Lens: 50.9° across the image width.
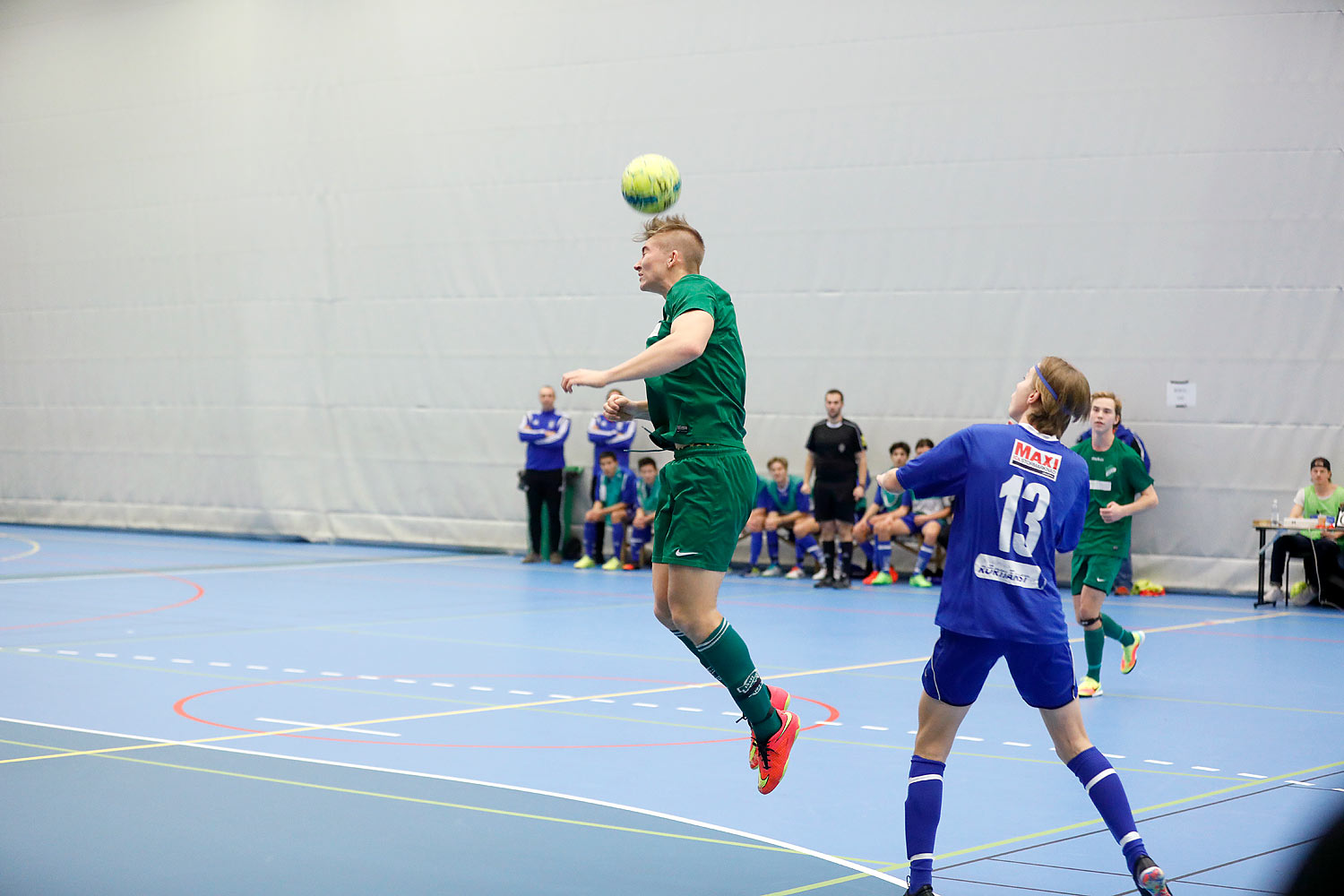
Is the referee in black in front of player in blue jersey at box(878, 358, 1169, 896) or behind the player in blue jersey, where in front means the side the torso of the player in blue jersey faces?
in front

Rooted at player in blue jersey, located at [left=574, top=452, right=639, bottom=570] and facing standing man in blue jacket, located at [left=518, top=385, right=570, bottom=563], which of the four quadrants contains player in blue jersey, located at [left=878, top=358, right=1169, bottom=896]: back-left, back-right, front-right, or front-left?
back-left

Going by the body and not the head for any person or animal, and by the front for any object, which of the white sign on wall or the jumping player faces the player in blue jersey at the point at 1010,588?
the white sign on wall

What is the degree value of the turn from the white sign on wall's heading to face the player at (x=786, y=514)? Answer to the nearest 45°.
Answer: approximately 90° to its right

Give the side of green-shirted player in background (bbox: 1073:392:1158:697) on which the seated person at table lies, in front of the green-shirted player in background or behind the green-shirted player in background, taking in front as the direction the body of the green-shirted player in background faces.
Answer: behind

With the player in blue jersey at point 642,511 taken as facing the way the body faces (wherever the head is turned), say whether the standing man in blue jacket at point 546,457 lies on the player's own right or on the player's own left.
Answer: on the player's own right

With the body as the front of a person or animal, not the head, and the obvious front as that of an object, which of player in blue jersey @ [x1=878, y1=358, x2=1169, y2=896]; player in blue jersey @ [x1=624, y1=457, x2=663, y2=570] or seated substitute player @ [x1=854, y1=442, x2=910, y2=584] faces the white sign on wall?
player in blue jersey @ [x1=878, y1=358, x2=1169, y2=896]

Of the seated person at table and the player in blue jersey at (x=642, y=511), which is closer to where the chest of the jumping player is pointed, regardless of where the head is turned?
the player in blue jersey

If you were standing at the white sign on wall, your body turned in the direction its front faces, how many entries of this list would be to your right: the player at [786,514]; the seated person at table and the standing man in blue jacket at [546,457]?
2

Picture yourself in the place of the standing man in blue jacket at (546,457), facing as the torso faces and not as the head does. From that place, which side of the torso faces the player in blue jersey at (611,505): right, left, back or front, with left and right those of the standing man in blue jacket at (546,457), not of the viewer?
left

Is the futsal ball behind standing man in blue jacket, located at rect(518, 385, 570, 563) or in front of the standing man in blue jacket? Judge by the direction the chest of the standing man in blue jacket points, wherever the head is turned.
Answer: in front

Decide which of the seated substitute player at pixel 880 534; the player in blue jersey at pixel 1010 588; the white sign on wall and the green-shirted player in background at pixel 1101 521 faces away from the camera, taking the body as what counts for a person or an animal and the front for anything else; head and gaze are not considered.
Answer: the player in blue jersey

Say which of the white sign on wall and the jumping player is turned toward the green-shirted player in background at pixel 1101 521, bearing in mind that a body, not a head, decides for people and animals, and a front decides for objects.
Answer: the white sign on wall

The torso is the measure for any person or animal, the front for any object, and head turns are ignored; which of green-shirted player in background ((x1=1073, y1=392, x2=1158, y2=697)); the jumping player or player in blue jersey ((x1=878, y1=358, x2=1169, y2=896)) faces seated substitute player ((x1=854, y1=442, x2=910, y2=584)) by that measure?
the player in blue jersey

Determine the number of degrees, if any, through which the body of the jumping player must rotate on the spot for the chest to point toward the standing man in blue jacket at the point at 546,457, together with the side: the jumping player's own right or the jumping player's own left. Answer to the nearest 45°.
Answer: approximately 90° to the jumping player's own right

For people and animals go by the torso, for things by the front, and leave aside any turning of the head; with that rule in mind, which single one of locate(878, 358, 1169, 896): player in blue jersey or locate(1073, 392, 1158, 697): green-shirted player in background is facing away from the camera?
the player in blue jersey
